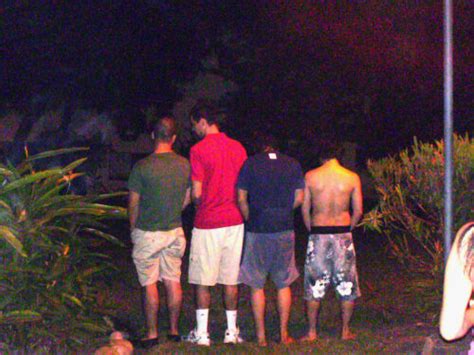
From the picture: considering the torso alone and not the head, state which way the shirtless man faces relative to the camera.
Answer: away from the camera

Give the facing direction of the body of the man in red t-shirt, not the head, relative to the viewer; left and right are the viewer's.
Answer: facing away from the viewer and to the left of the viewer

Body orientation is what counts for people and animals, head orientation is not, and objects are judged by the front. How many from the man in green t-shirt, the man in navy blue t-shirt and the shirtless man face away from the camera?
3

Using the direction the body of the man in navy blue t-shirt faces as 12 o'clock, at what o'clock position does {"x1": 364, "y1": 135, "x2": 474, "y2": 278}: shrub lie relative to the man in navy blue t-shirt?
The shrub is roughly at 2 o'clock from the man in navy blue t-shirt.

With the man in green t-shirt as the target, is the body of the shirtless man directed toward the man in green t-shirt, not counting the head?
no

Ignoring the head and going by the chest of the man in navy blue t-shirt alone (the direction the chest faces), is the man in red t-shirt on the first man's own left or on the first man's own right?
on the first man's own left

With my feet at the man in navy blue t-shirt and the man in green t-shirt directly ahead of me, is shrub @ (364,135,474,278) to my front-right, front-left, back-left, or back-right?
back-right

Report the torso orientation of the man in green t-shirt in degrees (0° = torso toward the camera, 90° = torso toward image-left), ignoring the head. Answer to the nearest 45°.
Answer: approximately 180°

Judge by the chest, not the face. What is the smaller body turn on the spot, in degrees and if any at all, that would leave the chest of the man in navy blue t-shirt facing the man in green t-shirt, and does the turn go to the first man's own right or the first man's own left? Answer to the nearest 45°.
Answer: approximately 90° to the first man's own left

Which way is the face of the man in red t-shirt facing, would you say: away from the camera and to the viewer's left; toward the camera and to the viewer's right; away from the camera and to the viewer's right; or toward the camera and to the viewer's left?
away from the camera and to the viewer's left

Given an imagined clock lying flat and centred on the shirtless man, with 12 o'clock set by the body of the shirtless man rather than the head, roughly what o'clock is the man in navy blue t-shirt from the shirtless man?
The man in navy blue t-shirt is roughly at 8 o'clock from the shirtless man.

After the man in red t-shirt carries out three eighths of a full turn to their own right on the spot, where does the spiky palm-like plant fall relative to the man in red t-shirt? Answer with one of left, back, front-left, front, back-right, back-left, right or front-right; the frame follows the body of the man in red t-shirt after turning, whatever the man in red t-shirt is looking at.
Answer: back-right

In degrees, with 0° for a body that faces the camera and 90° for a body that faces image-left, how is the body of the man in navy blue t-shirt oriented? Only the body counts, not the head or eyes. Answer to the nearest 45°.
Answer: approximately 180°

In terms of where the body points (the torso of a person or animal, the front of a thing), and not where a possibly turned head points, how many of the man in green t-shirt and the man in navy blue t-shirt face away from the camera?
2
